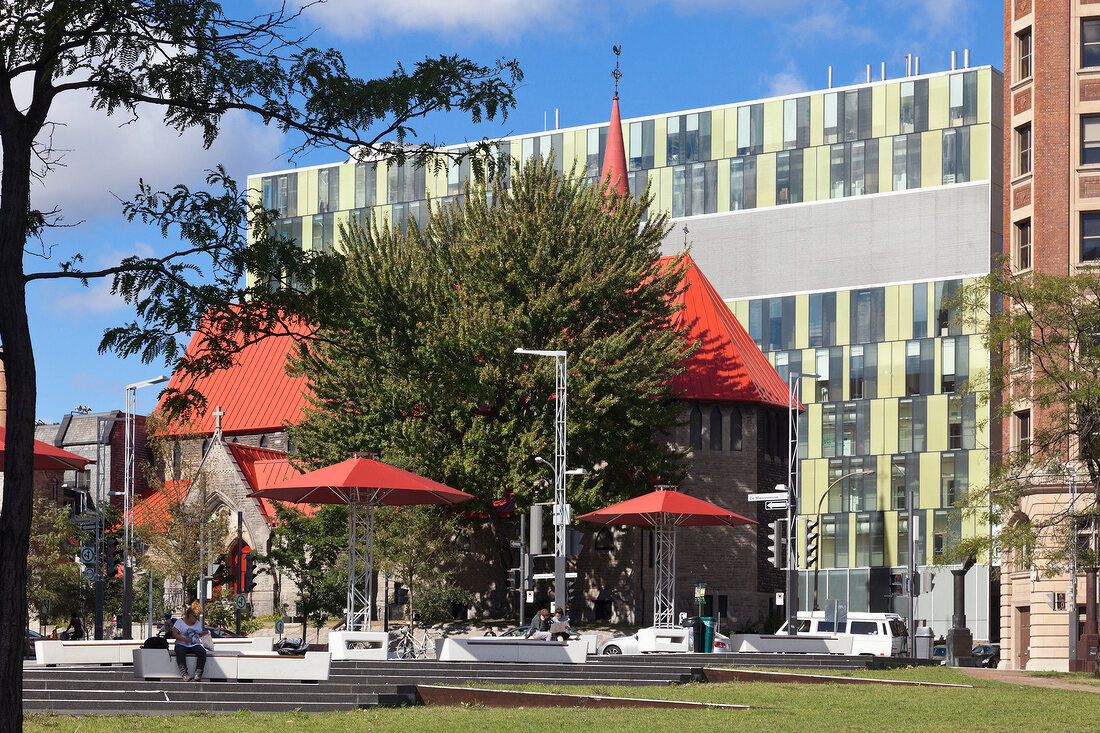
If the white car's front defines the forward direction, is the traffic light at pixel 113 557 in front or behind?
in front

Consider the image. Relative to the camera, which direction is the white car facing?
to the viewer's left

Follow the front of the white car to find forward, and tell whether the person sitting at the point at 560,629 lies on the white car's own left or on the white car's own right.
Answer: on the white car's own left

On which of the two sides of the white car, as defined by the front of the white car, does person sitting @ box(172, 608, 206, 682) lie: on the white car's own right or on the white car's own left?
on the white car's own left
